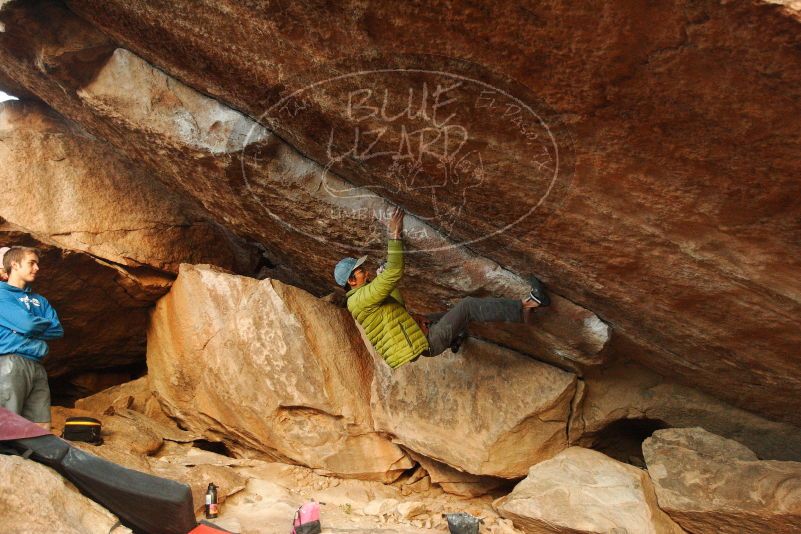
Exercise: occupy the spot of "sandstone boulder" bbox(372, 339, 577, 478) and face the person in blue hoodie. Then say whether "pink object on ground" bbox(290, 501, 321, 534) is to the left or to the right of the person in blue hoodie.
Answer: left

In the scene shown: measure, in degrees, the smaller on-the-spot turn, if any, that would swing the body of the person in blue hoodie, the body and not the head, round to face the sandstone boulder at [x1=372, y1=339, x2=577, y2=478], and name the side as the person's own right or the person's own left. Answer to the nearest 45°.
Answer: approximately 45° to the person's own left

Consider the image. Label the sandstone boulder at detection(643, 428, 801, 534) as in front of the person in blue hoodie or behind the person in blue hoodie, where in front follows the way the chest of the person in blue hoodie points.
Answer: in front

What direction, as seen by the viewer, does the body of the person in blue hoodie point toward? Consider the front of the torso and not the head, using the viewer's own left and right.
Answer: facing the viewer and to the right of the viewer

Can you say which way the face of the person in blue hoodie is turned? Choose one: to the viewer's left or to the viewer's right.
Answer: to the viewer's right

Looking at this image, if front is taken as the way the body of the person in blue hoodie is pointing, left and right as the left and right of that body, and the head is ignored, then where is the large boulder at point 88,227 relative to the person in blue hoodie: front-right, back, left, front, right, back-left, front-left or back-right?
back-left

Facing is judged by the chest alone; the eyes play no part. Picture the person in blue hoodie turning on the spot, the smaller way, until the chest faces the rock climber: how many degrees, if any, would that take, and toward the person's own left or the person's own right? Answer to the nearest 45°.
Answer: approximately 45° to the person's own left

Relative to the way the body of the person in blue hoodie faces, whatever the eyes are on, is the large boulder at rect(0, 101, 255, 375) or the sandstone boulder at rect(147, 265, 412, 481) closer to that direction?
the sandstone boulder
